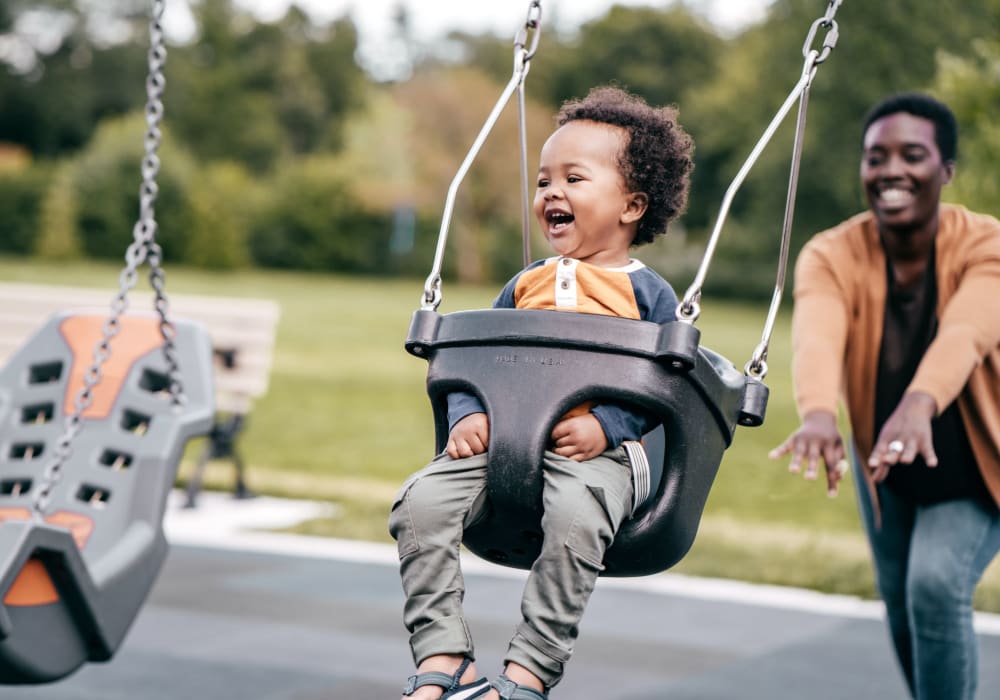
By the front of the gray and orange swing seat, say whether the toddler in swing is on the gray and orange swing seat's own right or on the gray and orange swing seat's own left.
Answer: on the gray and orange swing seat's own left

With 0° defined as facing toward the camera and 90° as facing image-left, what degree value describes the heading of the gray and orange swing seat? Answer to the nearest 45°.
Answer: approximately 45°

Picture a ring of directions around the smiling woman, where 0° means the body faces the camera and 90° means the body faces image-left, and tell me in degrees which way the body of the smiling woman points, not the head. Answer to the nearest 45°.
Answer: approximately 45°

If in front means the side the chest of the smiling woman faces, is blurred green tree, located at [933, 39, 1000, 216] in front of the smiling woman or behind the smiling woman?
behind

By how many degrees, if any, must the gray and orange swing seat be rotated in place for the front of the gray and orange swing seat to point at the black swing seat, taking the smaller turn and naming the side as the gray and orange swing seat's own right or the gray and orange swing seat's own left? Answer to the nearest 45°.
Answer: approximately 45° to the gray and orange swing seat's own left

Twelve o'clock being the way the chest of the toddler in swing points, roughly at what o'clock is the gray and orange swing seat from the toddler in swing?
The gray and orange swing seat is roughly at 3 o'clock from the toddler in swing.

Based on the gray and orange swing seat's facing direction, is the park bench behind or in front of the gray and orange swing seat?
behind

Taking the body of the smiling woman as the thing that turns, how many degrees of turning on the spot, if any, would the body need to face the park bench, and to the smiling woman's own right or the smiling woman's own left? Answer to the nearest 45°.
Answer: approximately 90° to the smiling woman's own right

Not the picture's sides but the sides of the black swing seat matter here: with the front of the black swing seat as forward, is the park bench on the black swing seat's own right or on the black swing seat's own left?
on the black swing seat's own right

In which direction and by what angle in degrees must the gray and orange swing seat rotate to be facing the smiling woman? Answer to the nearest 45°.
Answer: approximately 90° to its left

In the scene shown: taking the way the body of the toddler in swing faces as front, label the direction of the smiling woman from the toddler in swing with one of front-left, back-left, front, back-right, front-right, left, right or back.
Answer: back
